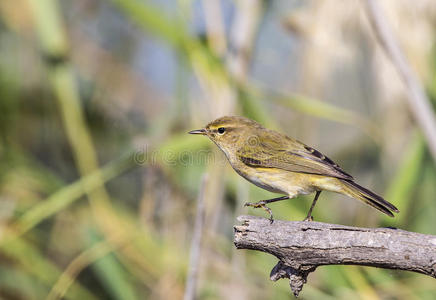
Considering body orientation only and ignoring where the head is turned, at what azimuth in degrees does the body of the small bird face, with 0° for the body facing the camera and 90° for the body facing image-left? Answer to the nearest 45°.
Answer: approximately 90°
